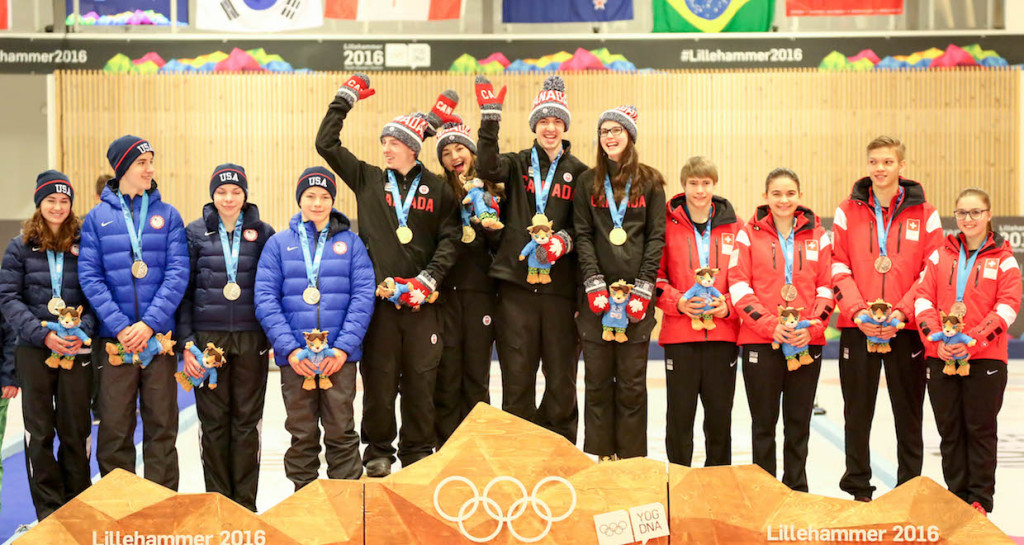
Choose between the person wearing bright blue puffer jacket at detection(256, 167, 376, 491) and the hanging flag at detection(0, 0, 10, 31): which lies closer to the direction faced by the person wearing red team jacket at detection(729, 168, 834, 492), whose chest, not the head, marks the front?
the person wearing bright blue puffer jacket

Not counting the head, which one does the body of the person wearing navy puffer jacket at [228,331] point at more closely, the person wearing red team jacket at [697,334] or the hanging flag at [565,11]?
the person wearing red team jacket

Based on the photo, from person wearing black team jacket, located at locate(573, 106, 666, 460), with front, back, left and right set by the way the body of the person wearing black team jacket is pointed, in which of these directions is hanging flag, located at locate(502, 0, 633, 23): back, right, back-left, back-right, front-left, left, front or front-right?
back

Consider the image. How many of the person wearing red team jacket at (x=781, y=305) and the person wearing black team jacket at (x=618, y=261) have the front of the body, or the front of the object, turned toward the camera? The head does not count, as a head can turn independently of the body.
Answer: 2

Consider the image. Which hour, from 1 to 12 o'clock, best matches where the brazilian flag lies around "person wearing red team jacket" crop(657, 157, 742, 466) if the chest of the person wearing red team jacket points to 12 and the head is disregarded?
The brazilian flag is roughly at 6 o'clock from the person wearing red team jacket.

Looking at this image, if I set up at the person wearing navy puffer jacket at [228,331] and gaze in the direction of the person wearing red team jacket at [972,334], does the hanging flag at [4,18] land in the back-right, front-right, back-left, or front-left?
back-left

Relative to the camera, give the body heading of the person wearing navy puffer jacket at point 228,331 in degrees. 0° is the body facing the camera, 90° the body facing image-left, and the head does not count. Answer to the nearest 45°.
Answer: approximately 0°

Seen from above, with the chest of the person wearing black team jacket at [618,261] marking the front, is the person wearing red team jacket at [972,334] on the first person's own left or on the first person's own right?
on the first person's own left
